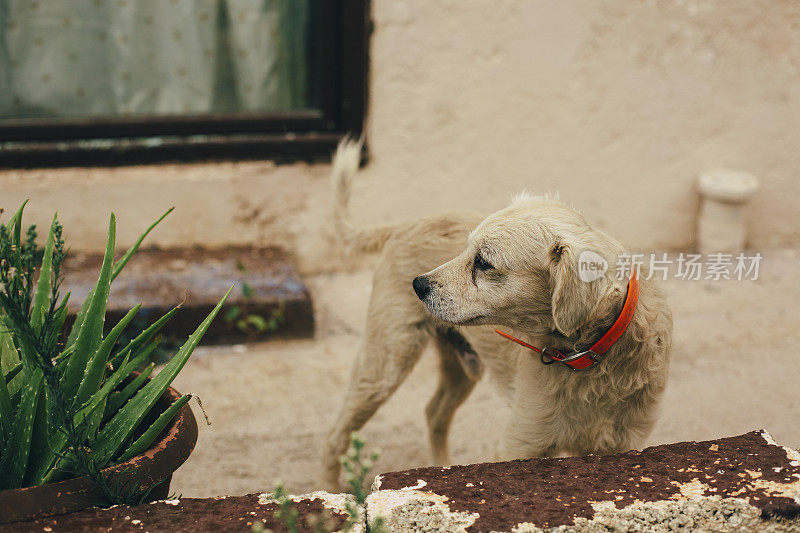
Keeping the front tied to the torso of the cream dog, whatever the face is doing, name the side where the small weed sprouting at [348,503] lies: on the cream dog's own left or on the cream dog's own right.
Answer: on the cream dog's own right

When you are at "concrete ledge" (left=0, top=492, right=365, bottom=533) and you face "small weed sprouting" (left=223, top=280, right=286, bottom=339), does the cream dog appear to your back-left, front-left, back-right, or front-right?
front-right

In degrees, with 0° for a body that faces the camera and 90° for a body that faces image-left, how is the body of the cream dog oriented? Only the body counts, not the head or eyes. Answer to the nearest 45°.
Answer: approximately 315°

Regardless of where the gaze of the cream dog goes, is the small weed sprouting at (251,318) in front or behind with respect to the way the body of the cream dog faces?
behind

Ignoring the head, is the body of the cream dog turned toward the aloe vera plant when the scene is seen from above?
no

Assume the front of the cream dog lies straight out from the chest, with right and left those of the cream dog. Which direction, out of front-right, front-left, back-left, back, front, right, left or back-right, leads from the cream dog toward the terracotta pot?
right

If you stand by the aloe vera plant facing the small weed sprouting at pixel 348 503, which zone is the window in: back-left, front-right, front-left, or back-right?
back-left

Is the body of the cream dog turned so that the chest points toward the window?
no

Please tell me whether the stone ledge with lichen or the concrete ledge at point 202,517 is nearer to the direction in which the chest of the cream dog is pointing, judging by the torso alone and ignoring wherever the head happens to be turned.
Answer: the stone ledge with lichen

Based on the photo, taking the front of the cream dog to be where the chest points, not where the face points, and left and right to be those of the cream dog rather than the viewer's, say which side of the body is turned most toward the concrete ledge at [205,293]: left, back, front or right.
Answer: back

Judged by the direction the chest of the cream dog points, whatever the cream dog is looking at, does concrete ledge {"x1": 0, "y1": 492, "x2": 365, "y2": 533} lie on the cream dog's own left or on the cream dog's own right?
on the cream dog's own right
